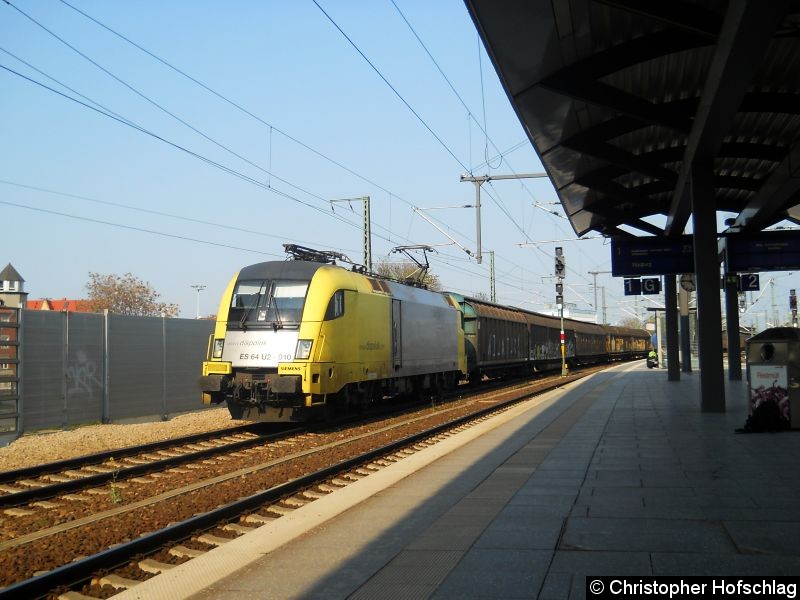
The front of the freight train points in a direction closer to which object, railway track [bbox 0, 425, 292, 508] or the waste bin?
the railway track

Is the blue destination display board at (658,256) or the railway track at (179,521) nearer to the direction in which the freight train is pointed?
the railway track

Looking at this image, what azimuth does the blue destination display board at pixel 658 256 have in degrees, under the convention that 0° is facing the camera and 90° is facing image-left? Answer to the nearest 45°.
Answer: approximately 0°

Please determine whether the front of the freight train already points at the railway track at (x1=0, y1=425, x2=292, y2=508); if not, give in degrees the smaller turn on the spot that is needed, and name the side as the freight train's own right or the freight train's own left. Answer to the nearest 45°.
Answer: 0° — it already faces it

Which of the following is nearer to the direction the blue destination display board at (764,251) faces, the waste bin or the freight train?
the waste bin

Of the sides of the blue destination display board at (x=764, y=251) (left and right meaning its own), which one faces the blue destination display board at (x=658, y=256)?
right

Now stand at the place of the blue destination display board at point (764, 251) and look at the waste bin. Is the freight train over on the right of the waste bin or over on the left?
right

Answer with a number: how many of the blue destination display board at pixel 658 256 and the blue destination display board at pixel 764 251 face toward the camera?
2

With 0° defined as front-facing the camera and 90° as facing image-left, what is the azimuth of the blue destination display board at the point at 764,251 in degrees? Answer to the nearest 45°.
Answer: approximately 0°
